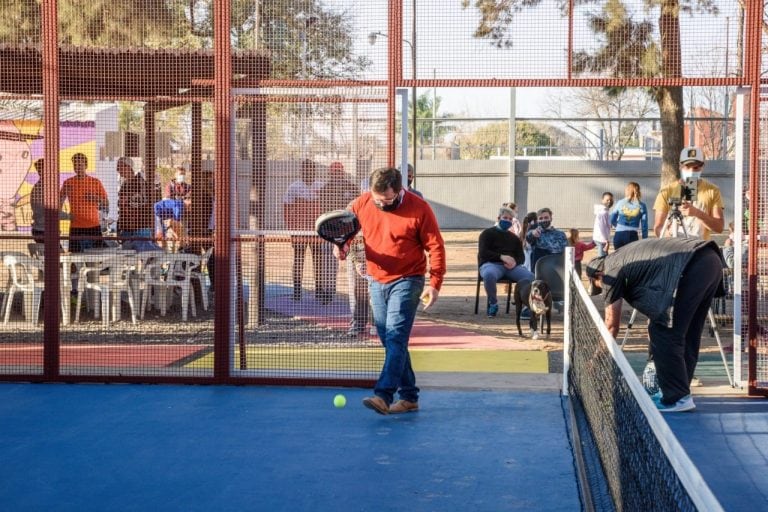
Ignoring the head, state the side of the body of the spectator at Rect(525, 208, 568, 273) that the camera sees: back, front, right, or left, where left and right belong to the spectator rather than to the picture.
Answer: front

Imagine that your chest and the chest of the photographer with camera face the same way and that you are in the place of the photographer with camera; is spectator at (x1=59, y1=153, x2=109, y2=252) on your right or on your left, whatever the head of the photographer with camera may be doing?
on your right

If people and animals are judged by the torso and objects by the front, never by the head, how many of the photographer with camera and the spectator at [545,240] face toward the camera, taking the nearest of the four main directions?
2

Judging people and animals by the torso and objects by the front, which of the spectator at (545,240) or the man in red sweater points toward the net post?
the spectator

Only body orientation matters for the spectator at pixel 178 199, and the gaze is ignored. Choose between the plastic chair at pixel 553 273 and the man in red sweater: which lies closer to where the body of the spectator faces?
the man in red sweater

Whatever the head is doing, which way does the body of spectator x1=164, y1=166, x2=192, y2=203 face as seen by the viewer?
toward the camera

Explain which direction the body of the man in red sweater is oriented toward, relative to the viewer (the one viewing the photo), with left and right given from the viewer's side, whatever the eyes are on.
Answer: facing the viewer and to the left of the viewer

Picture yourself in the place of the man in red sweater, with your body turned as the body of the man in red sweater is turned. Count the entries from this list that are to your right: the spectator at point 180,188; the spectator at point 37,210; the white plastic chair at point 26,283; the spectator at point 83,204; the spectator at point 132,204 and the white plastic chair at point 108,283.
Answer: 6
